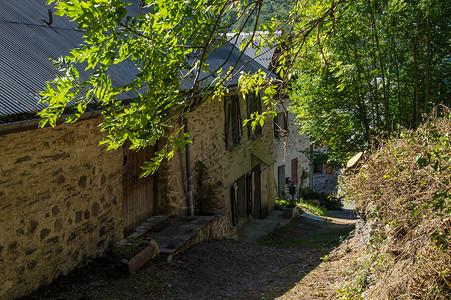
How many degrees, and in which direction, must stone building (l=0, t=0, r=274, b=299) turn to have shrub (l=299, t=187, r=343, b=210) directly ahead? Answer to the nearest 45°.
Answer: approximately 90° to its left

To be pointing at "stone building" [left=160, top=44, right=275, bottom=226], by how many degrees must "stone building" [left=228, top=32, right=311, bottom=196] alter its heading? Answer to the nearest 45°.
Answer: approximately 45° to its right

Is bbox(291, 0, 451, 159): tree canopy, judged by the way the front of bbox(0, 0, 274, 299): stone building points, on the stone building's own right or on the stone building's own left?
on the stone building's own left

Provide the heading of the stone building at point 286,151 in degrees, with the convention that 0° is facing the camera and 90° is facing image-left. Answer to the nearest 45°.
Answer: approximately 315°

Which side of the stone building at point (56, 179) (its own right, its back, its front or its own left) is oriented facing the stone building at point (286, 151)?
left
